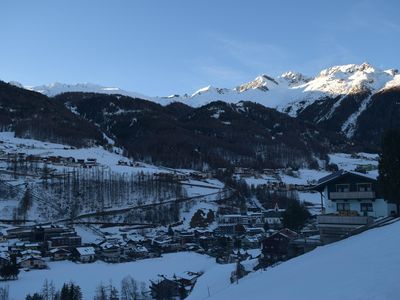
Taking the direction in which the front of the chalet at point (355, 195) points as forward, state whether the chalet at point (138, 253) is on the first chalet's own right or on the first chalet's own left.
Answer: on the first chalet's own right

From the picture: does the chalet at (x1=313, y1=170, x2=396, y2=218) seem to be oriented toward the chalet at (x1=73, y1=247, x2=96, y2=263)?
no

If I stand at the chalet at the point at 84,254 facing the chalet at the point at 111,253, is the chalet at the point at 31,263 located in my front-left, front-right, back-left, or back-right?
back-right

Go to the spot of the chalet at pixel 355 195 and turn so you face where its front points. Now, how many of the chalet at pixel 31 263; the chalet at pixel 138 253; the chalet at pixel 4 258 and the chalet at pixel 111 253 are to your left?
0

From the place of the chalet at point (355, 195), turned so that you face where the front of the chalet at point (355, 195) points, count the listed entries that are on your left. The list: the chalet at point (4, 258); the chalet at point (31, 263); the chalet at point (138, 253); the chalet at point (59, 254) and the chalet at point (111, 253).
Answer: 0

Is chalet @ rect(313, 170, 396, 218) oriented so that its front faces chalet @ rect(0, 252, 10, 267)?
no

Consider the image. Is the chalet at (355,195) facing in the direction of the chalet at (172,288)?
no

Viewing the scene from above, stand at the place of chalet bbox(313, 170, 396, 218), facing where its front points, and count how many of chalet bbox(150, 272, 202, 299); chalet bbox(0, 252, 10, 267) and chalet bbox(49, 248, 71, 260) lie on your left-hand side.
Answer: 0

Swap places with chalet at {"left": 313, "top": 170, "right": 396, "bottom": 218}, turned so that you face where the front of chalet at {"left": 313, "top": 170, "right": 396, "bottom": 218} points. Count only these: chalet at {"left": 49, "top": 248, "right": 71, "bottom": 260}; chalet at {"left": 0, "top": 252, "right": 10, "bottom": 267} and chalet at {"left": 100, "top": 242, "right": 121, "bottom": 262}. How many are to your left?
0

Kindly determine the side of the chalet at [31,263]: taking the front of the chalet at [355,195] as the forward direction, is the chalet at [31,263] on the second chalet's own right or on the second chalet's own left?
on the second chalet's own right

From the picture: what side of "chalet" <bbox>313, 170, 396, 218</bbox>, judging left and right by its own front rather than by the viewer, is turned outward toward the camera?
front

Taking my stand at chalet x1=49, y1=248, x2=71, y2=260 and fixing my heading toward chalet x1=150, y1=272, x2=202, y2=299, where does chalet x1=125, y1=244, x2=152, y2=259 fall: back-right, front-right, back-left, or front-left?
front-left
